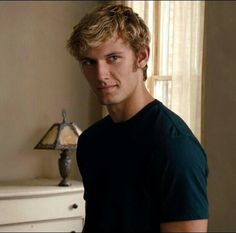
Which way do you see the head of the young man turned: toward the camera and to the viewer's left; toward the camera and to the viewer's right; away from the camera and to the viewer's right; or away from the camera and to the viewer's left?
toward the camera and to the viewer's left

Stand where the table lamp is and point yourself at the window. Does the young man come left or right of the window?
right

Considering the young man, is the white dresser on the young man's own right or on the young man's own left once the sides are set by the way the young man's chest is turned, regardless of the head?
on the young man's own right

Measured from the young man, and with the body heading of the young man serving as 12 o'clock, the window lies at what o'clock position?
The window is roughly at 5 o'clock from the young man.
